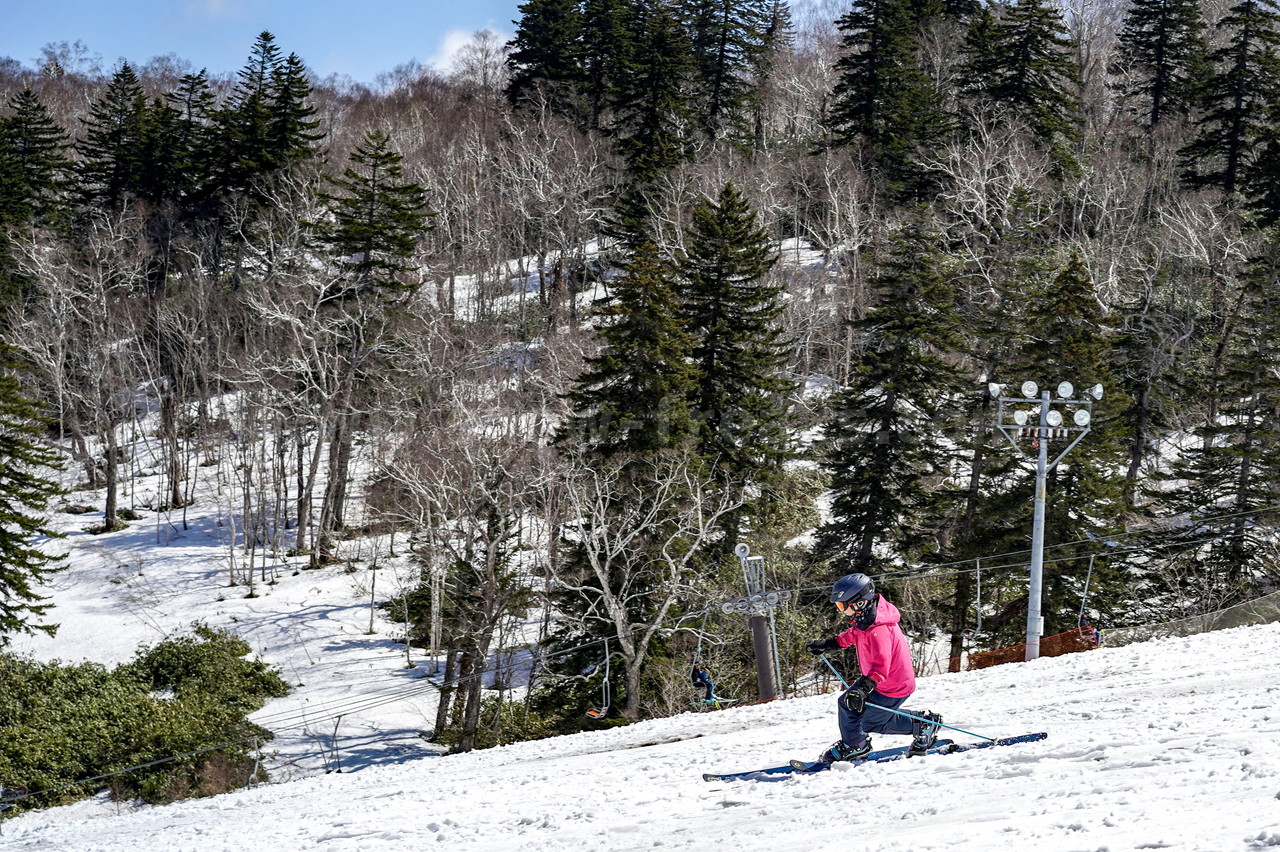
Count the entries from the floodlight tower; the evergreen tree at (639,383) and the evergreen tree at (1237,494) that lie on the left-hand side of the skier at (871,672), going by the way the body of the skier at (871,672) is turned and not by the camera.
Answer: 0

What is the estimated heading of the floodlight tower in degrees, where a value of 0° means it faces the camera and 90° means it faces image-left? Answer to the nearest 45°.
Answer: approximately 0°

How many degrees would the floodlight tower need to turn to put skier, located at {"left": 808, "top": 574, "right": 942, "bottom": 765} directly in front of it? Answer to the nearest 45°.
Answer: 0° — it already faces them

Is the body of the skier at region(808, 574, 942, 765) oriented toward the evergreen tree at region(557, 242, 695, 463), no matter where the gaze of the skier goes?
no

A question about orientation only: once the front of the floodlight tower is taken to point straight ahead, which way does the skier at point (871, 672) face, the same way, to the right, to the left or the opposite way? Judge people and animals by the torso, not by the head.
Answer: to the right

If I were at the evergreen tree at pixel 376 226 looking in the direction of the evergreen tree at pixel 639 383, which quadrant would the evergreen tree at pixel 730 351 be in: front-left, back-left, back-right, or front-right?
front-left

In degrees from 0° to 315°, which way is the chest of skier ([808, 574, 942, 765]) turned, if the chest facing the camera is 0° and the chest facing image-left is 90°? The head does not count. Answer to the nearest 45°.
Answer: approximately 90°

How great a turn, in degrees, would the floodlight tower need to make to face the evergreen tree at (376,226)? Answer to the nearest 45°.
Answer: approximately 135° to its right

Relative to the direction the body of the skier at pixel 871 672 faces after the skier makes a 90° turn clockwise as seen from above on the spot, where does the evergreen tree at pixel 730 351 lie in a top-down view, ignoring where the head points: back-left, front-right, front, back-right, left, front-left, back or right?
front

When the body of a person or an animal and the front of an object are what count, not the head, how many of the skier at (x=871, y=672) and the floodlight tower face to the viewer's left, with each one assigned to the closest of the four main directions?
1

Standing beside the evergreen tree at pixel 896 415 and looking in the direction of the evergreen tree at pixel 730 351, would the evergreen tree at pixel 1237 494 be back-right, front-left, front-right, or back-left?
back-right

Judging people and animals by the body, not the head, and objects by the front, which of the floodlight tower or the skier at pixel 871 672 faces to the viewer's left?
the skier

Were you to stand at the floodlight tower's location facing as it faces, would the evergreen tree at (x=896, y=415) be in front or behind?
behind
